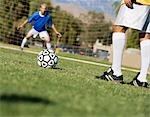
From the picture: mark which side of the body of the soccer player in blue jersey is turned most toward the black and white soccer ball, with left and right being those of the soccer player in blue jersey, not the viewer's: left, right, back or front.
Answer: front

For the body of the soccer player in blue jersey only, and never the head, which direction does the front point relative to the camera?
toward the camera
